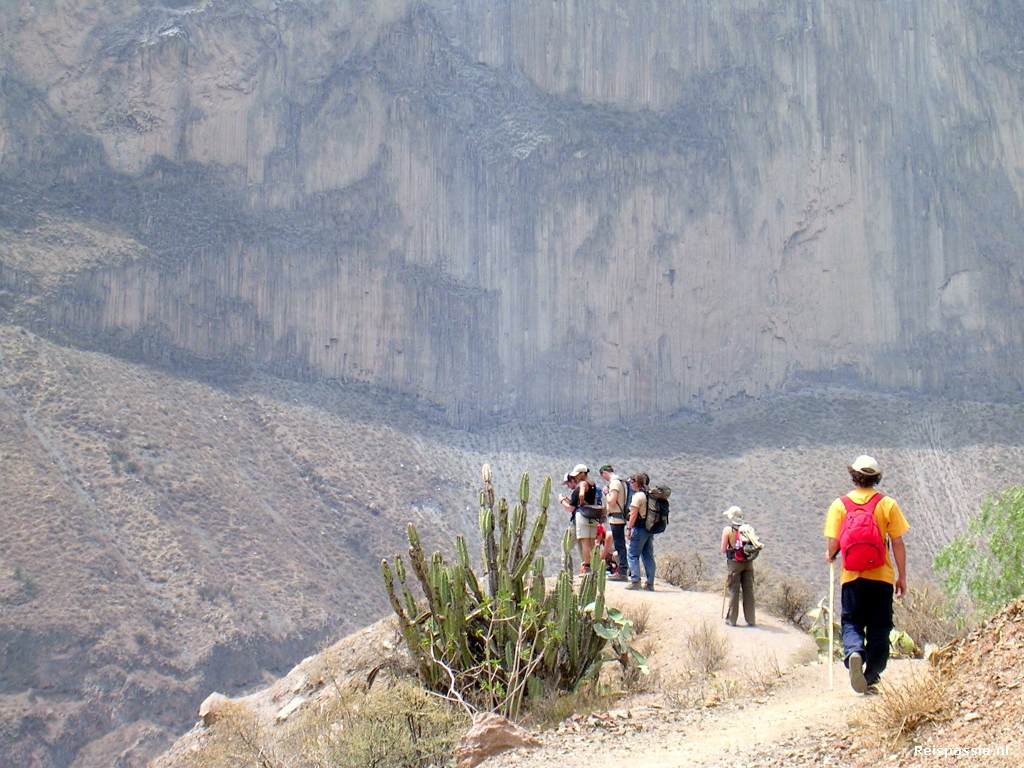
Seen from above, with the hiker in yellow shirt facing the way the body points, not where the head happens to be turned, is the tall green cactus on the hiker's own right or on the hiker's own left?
on the hiker's own left

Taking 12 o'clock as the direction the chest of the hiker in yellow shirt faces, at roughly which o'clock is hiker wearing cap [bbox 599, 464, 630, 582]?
The hiker wearing cap is roughly at 11 o'clock from the hiker in yellow shirt.

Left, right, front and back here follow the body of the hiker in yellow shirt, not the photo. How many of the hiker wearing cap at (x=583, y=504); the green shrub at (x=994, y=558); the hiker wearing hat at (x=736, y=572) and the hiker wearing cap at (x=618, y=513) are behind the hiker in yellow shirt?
0

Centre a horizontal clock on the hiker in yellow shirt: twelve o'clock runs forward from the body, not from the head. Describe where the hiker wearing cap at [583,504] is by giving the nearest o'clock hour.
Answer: The hiker wearing cap is roughly at 11 o'clock from the hiker in yellow shirt.

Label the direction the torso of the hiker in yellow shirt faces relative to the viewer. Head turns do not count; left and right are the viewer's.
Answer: facing away from the viewer

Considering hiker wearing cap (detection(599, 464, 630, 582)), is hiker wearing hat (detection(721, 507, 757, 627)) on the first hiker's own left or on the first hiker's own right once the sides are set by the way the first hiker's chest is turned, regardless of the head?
on the first hiker's own left

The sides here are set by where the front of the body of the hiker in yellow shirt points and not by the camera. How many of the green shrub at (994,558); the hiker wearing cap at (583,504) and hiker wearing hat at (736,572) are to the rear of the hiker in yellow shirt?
0

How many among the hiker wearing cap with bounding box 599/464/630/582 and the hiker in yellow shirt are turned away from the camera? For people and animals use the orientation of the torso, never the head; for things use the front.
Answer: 1

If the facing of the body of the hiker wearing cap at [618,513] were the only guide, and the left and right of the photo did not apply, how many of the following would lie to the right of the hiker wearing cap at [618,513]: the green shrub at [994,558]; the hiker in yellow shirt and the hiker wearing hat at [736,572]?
0

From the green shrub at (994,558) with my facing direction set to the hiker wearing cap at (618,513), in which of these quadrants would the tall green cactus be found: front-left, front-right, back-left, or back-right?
front-left
